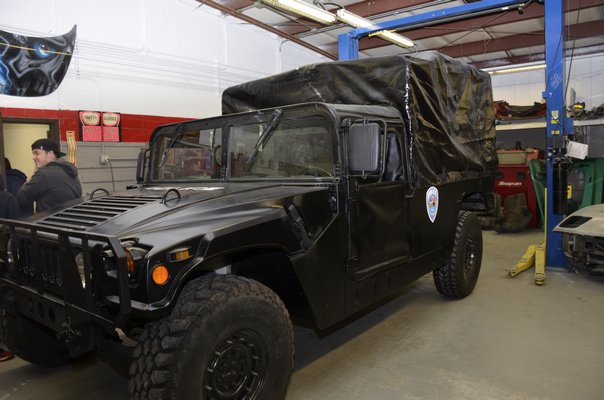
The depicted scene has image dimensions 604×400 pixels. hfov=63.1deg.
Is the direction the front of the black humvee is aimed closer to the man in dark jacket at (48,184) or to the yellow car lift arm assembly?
the man in dark jacket

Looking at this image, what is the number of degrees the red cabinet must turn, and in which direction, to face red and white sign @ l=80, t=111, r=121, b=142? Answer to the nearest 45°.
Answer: approximately 45° to its right

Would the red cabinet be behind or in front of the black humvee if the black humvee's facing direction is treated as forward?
behind

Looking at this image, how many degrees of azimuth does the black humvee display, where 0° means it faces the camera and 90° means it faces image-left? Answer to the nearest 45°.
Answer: approximately 45°

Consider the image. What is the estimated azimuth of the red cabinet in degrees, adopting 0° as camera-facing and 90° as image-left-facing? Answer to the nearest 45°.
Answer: approximately 0°

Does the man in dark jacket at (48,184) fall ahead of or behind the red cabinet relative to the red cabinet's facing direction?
ahead

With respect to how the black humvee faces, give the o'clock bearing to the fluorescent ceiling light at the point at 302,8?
The fluorescent ceiling light is roughly at 5 o'clock from the black humvee.

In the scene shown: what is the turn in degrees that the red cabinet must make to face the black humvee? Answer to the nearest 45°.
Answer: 0° — it already faces it

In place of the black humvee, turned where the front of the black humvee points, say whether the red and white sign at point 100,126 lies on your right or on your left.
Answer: on your right

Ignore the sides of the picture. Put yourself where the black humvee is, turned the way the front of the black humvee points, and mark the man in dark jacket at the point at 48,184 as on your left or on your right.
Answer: on your right

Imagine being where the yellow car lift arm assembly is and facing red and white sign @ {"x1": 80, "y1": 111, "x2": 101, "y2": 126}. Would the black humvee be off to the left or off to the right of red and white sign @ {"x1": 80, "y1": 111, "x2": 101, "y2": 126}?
left

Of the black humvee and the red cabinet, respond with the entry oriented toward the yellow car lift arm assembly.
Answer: the red cabinet

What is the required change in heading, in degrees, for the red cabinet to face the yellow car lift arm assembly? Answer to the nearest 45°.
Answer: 0° — it already faces it

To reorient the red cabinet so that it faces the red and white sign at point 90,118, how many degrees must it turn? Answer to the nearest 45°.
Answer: approximately 45° to its right

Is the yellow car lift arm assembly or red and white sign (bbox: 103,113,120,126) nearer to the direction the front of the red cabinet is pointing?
the yellow car lift arm assembly

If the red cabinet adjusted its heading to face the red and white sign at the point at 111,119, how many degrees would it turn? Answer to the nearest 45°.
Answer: approximately 45° to its right

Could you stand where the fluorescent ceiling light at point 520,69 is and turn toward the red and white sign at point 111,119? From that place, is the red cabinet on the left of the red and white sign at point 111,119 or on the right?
left

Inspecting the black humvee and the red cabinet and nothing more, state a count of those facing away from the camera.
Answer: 0
